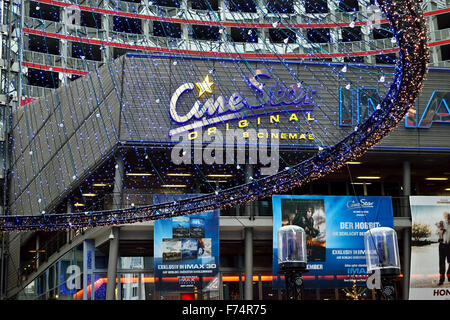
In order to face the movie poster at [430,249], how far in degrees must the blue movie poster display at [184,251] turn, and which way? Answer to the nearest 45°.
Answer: approximately 90° to its left

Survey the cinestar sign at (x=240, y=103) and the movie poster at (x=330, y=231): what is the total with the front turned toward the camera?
2

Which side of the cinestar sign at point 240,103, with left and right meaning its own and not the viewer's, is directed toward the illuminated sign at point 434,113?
left

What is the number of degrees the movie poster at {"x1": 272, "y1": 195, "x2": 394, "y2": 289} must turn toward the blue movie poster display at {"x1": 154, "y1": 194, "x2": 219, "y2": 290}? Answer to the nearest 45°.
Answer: approximately 90° to its right

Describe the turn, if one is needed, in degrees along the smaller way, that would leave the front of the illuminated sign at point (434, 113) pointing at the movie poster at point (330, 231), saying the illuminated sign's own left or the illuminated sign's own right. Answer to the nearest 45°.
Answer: approximately 45° to the illuminated sign's own right

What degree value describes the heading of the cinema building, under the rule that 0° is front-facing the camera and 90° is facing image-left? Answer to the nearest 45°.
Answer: approximately 0°
